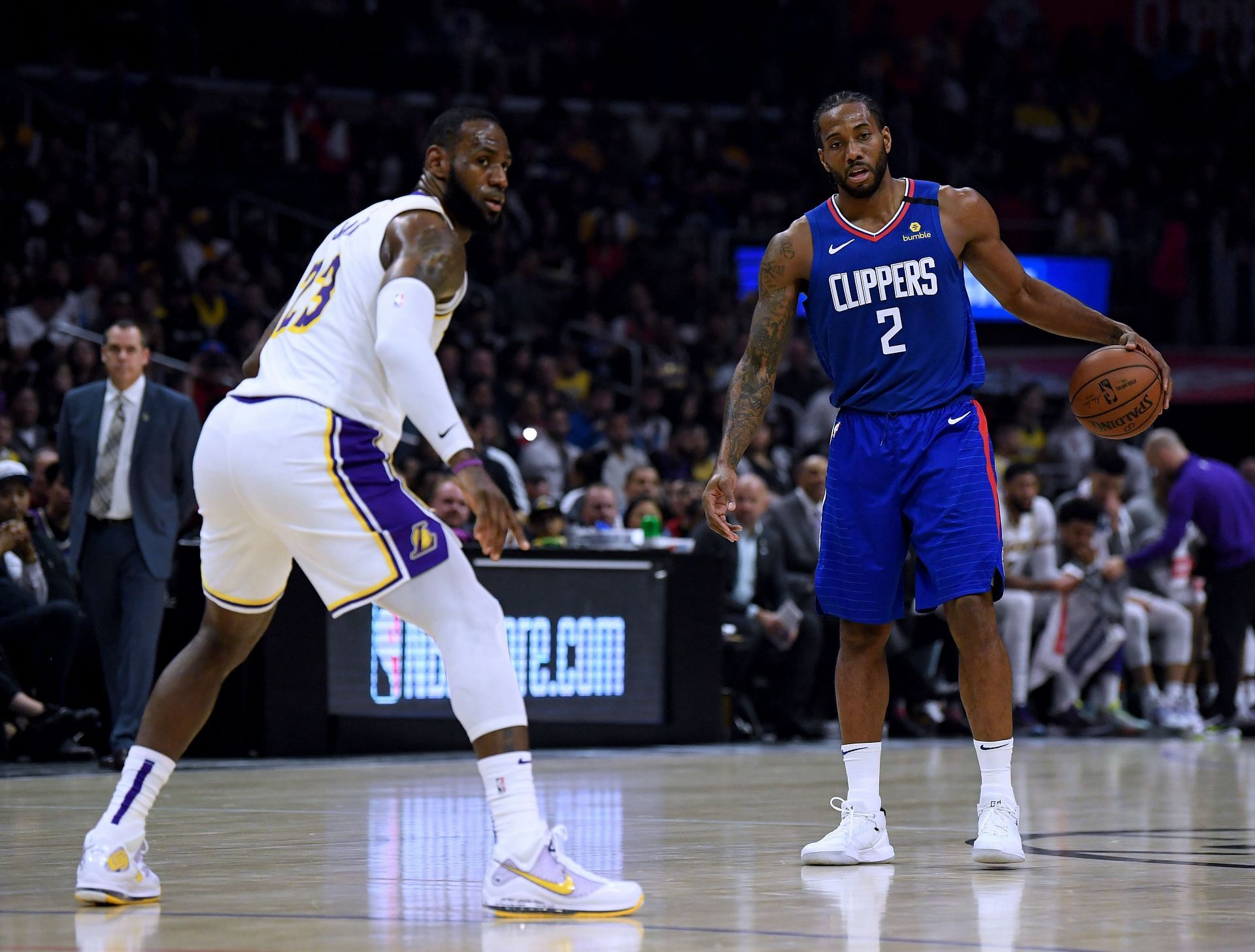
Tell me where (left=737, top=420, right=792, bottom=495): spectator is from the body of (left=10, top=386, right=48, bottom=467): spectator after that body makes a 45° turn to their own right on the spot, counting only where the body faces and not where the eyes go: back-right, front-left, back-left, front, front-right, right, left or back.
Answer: back-left

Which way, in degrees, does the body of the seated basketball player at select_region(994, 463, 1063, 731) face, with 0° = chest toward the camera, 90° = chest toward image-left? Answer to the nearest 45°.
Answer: approximately 0°

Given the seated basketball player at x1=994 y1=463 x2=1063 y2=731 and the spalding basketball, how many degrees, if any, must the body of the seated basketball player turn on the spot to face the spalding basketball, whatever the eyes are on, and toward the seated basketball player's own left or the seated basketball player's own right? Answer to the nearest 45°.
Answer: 0° — they already face it

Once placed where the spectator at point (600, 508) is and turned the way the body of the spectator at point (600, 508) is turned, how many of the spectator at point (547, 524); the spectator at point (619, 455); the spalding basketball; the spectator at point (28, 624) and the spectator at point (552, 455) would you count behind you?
2

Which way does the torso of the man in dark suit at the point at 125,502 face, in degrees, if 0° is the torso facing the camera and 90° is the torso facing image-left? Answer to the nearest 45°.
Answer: approximately 0°

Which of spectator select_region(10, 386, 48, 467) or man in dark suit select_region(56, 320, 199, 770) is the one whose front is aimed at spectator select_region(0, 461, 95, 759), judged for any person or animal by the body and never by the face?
spectator select_region(10, 386, 48, 467)
